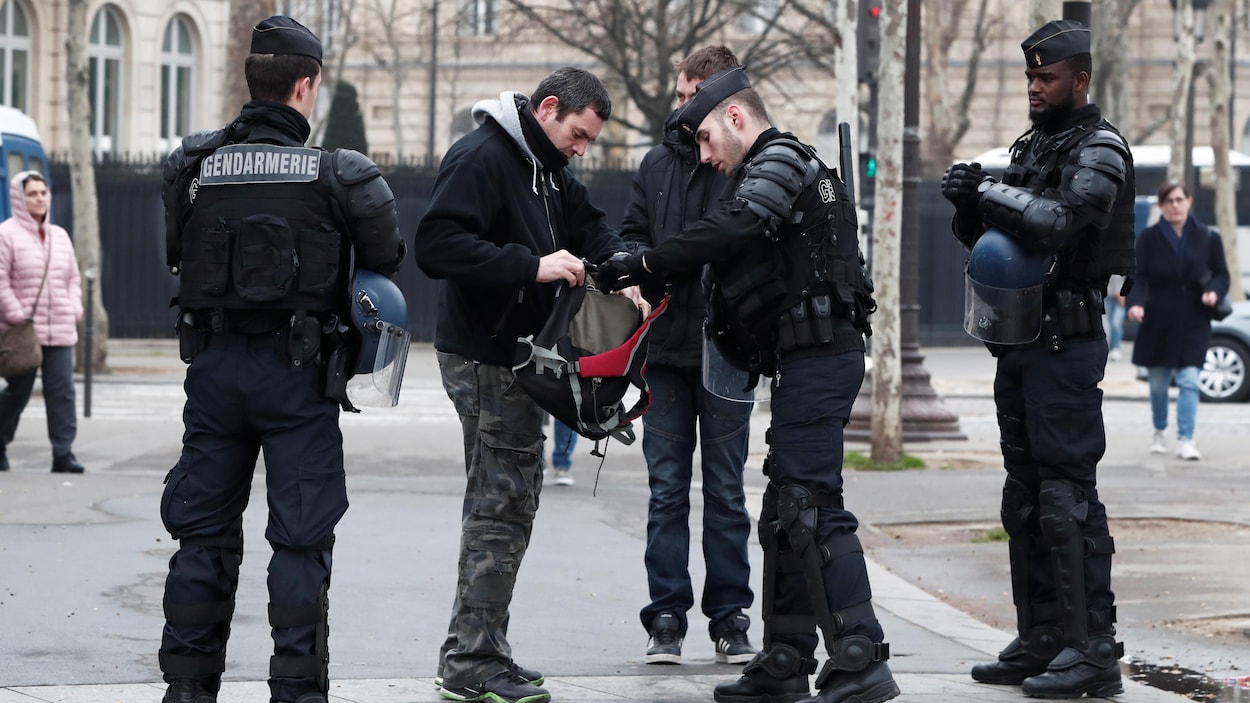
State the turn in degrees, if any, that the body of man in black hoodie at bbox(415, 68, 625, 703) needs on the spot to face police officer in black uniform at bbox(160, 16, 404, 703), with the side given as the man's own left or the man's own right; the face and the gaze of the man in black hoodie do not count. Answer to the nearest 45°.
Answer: approximately 135° to the man's own right

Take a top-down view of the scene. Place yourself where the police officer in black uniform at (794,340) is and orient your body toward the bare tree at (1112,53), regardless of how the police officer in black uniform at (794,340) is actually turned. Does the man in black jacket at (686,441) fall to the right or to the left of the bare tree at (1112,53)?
left

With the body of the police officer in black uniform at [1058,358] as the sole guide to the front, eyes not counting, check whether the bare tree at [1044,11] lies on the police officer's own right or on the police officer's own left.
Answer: on the police officer's own right

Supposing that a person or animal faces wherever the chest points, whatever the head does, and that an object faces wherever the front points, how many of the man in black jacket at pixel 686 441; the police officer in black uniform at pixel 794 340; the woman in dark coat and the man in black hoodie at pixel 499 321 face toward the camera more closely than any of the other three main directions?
2

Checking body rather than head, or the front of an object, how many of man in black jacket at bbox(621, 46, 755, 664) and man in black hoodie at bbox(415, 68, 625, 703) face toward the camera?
1

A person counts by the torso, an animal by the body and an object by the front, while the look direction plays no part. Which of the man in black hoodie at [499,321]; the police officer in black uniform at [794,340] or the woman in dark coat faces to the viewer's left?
the police officer in black uniform

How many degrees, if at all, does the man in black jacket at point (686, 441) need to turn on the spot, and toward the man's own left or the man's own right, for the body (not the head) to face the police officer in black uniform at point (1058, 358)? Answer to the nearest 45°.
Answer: approximately 90° to the man's own left

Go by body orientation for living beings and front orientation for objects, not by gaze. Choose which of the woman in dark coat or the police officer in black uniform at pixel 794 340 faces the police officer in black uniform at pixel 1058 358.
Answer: the woman in dark coat

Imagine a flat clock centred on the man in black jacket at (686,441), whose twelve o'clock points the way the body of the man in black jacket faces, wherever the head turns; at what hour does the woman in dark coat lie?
The woman in dark coat is roughly at 7 o'clock from the man in black jacket.

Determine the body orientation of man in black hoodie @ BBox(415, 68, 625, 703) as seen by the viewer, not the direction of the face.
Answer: to the viewer's right

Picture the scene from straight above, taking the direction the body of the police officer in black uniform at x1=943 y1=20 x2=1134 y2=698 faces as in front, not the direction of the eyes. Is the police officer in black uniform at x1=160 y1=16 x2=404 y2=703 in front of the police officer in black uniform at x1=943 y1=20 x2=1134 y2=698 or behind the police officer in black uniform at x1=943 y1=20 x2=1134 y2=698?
in front

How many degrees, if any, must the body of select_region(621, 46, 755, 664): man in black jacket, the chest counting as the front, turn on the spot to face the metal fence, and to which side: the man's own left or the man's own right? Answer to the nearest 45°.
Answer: approximately 180°

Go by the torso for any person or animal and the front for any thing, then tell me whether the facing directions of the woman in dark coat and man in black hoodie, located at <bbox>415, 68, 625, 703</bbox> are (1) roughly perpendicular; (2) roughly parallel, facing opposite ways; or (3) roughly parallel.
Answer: roughly perpendicular

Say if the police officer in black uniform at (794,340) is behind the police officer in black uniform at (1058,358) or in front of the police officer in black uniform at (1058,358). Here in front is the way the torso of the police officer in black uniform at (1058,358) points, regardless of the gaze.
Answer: in front

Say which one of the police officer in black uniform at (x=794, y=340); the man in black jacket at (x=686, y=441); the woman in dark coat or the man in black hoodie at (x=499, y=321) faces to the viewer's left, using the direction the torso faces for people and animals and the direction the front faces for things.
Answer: the police officer in black uniform

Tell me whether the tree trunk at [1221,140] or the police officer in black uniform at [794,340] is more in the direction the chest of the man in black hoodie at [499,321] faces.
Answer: the police officer in black uniform
